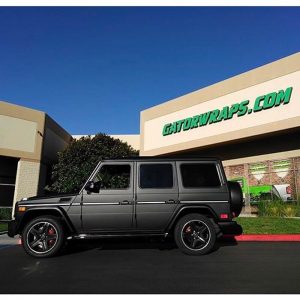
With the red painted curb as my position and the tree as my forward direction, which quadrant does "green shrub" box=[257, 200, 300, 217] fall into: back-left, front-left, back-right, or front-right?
front-right

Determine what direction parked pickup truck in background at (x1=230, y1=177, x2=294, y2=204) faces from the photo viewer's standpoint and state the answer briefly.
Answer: facing to the left of the viewer

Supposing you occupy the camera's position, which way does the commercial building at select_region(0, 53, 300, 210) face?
facing the viewer and to the left of the viewer

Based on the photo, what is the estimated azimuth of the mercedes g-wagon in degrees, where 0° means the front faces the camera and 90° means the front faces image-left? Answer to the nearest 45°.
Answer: approximately 90°

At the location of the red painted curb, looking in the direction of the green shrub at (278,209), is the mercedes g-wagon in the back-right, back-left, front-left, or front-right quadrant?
back-left

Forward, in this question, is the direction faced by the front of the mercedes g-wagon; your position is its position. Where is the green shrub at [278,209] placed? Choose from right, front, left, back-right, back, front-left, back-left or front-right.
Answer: back-right

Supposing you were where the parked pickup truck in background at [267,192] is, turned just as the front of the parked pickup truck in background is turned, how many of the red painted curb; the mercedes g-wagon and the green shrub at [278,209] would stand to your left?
3
